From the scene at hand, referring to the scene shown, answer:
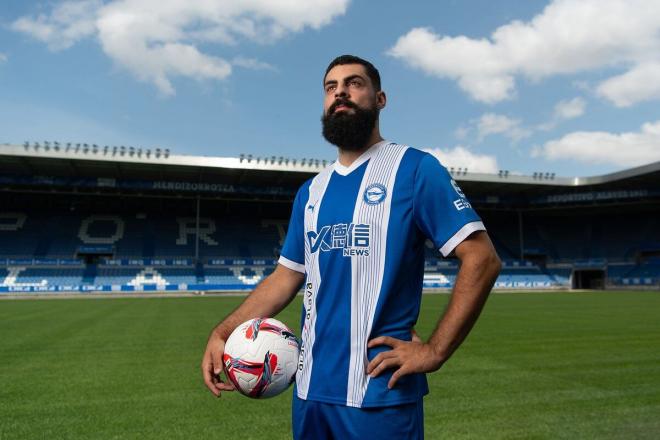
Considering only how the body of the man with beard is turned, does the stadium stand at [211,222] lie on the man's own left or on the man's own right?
on the man's own right

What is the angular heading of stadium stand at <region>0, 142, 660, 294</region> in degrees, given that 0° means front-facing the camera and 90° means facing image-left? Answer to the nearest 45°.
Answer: approximately 0°
